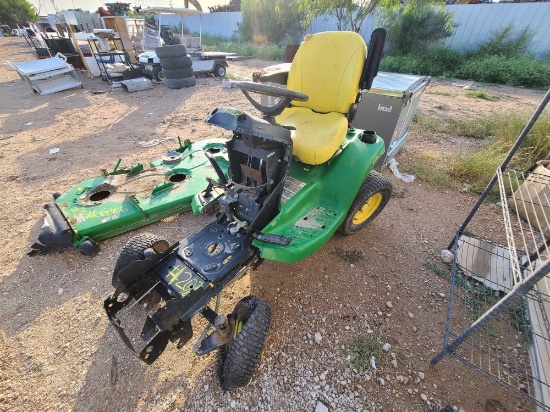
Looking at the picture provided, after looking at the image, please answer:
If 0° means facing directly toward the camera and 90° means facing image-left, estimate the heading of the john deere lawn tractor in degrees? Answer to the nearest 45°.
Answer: approximately 45°

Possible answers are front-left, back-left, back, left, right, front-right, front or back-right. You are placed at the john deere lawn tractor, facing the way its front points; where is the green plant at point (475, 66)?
back

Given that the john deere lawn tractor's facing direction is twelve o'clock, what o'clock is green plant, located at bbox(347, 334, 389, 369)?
The green plant is roughly at 9 o'clock from the john deere lawn tractor.

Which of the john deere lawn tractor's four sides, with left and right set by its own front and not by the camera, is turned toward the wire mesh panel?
left

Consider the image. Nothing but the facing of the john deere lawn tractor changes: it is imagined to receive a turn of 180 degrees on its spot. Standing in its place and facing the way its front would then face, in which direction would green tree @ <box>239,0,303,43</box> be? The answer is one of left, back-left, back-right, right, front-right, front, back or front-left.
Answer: front-left

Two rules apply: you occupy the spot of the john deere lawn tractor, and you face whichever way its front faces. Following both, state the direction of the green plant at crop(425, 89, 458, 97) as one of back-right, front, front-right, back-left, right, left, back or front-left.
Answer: back

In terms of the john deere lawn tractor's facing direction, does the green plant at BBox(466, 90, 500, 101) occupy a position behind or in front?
behind

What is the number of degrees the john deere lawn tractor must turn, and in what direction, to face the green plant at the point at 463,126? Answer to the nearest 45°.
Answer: approximately 180°

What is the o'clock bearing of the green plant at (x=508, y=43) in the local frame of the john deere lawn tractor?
The green plant is roughly at 6 o'clock from the john deere lawn tractor.

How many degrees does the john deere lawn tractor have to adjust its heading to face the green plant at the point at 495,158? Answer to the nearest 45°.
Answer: approximately 135° to its left

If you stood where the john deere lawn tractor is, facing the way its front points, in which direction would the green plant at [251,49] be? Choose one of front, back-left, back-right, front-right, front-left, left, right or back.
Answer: back-right

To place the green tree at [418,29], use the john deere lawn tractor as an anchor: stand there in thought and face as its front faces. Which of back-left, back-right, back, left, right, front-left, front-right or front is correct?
back
